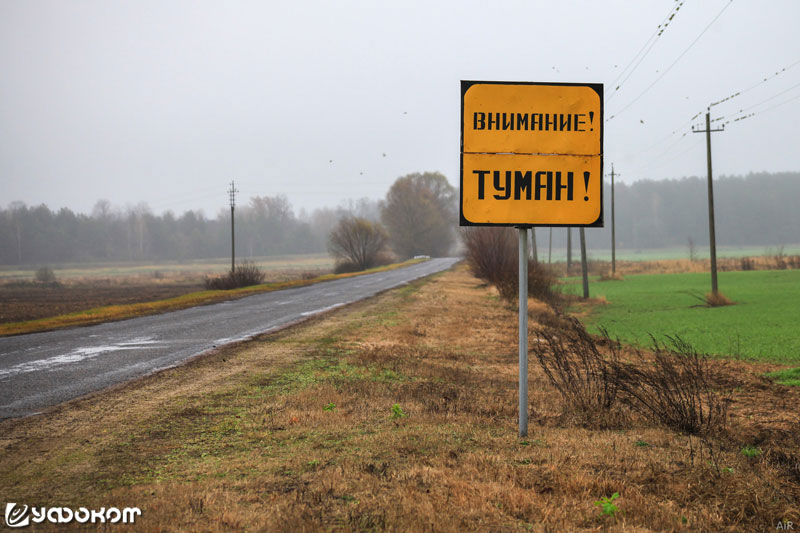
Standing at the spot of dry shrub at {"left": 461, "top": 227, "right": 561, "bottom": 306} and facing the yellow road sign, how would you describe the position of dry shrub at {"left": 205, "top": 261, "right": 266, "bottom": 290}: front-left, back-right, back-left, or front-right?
back-right

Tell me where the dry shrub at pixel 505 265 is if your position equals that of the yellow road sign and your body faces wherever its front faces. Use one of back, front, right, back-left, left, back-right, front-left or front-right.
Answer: back

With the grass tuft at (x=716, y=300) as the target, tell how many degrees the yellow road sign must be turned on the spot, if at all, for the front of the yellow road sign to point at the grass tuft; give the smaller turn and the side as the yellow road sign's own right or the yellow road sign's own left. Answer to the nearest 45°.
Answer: approximately 180°

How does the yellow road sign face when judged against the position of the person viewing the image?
facing the viewer

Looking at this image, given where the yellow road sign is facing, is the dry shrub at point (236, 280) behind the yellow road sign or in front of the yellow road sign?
behind
